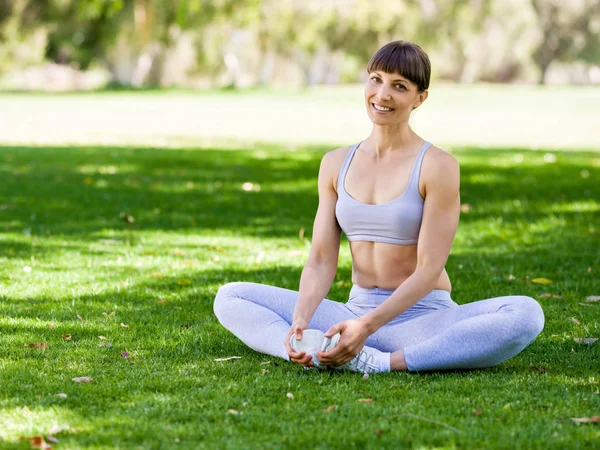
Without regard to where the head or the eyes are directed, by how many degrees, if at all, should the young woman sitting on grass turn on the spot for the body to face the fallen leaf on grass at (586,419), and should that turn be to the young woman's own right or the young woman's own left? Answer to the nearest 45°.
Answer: approximately 90° to the young woman's own left

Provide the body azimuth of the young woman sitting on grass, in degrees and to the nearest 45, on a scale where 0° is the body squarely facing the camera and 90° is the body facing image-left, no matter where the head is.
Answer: approximately 45°

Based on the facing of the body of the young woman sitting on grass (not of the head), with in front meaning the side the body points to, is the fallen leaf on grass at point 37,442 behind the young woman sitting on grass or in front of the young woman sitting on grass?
in front

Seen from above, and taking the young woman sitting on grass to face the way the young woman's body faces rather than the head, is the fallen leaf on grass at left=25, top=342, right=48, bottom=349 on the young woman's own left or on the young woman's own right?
on the young woman's own right

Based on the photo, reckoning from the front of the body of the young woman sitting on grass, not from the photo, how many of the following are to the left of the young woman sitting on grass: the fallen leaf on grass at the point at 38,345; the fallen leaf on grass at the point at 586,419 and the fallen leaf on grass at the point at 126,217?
1

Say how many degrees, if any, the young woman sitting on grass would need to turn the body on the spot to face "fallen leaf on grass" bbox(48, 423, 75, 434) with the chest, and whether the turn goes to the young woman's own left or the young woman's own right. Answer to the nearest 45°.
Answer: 0° — they already face it

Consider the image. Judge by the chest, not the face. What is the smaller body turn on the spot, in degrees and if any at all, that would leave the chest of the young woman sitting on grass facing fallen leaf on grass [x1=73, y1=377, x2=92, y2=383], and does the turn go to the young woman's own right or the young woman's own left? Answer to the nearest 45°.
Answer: approximately 45° to the young woman's own right
